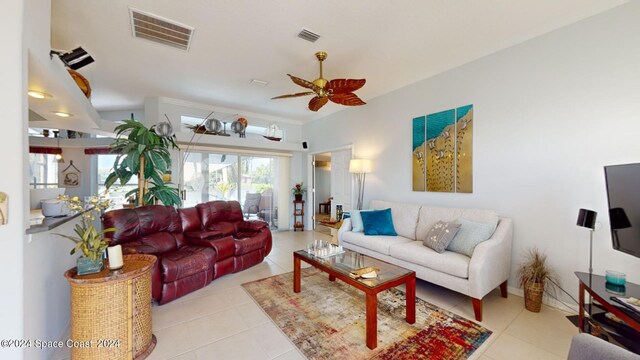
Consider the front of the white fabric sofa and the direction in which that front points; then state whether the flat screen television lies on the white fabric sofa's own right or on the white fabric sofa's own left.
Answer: on the white fabric sofa's own left

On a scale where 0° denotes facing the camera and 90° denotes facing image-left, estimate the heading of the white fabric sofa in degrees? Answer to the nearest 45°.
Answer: approximately 45°

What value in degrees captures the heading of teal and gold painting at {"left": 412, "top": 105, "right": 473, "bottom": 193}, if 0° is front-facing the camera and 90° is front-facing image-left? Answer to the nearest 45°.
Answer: approximately 45°

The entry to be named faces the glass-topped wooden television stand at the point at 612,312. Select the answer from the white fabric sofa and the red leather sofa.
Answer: the red leather sofa

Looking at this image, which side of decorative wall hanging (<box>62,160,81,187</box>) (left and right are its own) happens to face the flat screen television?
front

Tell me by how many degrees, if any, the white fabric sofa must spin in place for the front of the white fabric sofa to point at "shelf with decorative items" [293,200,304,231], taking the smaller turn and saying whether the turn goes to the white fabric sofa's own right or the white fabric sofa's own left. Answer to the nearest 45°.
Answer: approximately 90° to the white fabric sofa's own right

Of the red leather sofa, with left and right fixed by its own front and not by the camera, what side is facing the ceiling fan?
front

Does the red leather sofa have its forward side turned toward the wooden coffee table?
yes

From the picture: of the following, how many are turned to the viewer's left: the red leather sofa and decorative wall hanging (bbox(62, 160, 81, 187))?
0

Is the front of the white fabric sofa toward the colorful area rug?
yes

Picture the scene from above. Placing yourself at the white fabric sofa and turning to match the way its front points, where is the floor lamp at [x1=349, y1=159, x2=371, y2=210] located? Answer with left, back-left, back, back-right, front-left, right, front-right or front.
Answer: right

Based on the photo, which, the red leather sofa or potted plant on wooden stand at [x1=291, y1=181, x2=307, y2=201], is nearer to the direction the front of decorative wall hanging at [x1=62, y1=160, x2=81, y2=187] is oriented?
the red leather sofa

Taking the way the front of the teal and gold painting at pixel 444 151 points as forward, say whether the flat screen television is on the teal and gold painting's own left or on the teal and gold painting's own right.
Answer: on the teal and gold painting's own left
